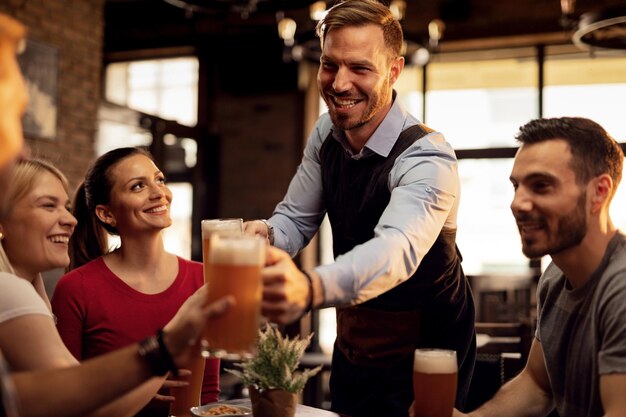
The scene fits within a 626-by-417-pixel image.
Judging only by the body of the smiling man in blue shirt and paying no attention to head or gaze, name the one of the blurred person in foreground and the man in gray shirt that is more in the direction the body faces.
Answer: the blurred person in foreground

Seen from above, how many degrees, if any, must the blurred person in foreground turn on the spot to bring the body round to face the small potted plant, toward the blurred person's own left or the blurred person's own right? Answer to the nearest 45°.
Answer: approximately 45° to the blurred person's own left

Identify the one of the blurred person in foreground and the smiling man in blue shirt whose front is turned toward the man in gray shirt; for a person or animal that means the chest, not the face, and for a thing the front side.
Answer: the blurred person in foreground

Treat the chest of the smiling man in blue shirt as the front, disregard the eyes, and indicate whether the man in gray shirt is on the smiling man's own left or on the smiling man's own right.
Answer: on the smiling man's own left

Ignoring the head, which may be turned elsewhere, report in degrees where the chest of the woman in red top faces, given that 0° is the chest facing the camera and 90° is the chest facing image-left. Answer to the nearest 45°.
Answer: approximately 315°

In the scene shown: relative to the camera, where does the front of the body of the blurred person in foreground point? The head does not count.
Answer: to the viewer's right

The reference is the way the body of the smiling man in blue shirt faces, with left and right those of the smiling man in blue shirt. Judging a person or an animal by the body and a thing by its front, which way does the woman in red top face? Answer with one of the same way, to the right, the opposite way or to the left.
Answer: to the left

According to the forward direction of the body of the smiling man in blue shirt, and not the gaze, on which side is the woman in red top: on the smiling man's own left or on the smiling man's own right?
on the smiling man's own right

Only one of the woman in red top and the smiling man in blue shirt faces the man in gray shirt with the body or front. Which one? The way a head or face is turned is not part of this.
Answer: the woman in red top

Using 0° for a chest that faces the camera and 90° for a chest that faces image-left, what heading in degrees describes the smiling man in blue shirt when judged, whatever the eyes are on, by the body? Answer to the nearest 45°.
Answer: approximately 45°

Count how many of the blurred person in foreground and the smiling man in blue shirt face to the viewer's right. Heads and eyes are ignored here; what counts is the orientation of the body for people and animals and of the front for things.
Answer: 1

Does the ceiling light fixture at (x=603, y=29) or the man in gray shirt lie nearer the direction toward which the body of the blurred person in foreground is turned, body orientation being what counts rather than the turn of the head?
the man in gray shirt

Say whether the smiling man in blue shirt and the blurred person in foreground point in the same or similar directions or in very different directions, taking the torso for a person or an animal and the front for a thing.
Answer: very different directions
